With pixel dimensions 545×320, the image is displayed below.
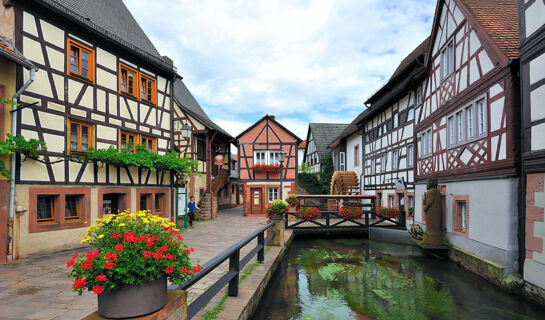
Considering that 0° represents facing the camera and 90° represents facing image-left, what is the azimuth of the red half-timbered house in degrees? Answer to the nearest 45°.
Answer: approximately 0°

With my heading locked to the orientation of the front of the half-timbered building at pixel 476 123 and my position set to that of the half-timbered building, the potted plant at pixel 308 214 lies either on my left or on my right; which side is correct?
on my right

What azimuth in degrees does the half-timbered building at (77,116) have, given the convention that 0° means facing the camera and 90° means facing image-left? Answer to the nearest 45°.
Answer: approximately 315°

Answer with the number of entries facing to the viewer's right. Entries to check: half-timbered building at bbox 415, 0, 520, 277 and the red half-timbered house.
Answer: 0

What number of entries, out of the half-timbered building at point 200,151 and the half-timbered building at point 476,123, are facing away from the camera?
0

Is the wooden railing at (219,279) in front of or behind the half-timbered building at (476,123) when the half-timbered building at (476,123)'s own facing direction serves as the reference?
in front

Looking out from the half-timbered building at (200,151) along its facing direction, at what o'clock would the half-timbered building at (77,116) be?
the half-timbered building at (77,116) is roughly at 2 o'clock from the half-timbered building at (200,151).

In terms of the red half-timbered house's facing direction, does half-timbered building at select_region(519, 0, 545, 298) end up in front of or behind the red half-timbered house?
in front

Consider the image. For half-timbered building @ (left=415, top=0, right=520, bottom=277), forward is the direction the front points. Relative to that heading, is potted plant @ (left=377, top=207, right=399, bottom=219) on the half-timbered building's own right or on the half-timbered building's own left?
on the half-timbered building's own right
